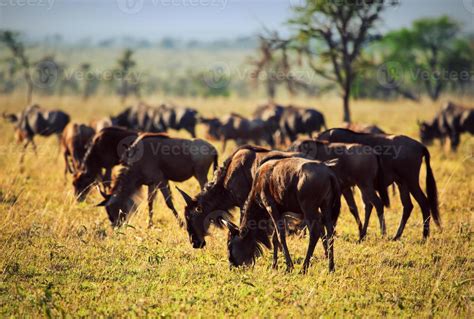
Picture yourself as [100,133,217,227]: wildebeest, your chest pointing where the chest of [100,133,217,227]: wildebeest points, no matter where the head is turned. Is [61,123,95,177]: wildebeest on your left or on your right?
on your right

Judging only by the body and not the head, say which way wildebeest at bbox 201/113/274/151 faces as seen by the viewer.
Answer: to the viewer's left

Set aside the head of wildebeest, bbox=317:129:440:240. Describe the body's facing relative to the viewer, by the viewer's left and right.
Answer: facing to the left of the viewer

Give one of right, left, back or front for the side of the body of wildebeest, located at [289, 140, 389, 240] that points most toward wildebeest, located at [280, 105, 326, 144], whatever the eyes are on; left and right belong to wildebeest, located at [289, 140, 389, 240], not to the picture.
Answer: right

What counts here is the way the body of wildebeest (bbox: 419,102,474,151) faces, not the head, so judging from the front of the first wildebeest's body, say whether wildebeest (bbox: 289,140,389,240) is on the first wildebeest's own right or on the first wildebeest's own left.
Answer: on the first wildebeest's own left

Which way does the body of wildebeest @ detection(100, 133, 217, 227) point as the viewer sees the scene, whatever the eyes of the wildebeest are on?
to the viewer's left

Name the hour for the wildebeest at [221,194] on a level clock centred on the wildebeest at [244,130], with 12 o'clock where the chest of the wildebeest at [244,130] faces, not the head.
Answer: the wildebeest at [221,194] is roughly at 9 o'clock from the wildebeest at [244,130].

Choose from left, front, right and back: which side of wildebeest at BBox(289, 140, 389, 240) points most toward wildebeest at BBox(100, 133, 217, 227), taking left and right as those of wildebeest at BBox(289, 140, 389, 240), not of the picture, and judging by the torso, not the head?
front

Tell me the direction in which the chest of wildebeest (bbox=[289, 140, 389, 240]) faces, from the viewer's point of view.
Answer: to the viewer's left

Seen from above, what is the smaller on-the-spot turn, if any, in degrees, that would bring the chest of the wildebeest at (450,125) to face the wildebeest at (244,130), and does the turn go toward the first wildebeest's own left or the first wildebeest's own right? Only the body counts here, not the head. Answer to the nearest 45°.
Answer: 0° — it already faces it

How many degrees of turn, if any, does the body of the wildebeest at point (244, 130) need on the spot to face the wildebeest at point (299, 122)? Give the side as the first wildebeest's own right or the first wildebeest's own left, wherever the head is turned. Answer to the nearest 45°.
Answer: approximately 180°
